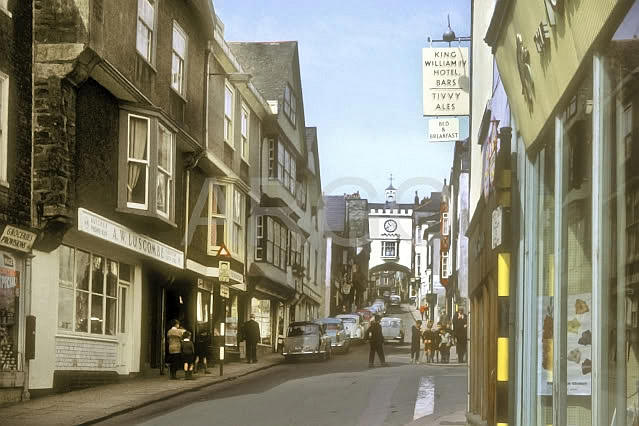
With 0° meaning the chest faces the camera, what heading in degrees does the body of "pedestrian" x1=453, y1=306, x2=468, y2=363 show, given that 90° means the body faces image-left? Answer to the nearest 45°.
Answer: approximately 0°

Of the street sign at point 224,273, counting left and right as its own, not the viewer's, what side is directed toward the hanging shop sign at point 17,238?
front

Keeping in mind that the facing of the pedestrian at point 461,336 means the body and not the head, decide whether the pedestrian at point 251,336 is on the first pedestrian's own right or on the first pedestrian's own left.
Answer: on the first pedestrian's own right

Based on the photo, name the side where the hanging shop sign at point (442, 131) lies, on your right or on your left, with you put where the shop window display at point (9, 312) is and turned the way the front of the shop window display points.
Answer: on your left

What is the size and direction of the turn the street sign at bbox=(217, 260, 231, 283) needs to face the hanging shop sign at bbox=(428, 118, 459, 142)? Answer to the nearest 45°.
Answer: approximately 45° to its left

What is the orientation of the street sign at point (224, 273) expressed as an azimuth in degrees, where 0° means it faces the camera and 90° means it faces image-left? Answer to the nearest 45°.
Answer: approximately 0°

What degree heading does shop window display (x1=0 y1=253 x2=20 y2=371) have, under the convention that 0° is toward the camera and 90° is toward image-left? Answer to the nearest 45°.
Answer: approximately 315°

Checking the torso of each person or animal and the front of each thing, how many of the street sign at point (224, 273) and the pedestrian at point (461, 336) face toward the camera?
2

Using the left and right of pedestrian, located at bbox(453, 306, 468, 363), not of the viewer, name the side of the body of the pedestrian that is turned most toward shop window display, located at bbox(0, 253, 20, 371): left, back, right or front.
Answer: front
